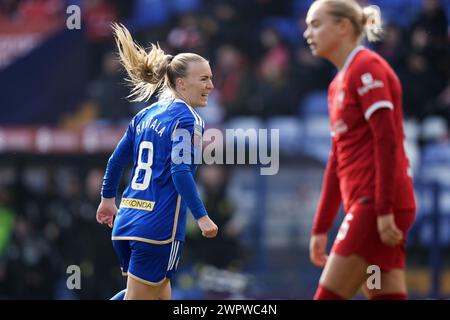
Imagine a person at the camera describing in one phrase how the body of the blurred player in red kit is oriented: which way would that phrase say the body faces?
to the viewer's left

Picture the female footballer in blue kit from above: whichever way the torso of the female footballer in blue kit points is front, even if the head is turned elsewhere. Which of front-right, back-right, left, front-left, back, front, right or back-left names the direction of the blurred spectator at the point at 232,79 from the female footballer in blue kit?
front-left

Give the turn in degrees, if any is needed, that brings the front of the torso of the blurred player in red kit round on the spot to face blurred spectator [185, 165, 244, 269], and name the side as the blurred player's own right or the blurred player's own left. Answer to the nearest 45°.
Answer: approximately 90° to the blurred player's own right

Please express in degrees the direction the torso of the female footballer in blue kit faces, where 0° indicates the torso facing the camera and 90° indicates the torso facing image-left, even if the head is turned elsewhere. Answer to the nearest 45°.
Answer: approximately 225°

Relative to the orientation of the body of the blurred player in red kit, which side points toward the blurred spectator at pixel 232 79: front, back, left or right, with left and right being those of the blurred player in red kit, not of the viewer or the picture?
right

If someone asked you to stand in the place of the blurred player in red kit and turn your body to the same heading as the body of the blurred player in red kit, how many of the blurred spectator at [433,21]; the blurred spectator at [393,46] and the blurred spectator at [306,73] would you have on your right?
3

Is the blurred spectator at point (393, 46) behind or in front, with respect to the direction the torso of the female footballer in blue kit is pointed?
in front

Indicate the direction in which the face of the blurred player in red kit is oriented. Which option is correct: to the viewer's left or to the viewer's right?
to the viewer's left
